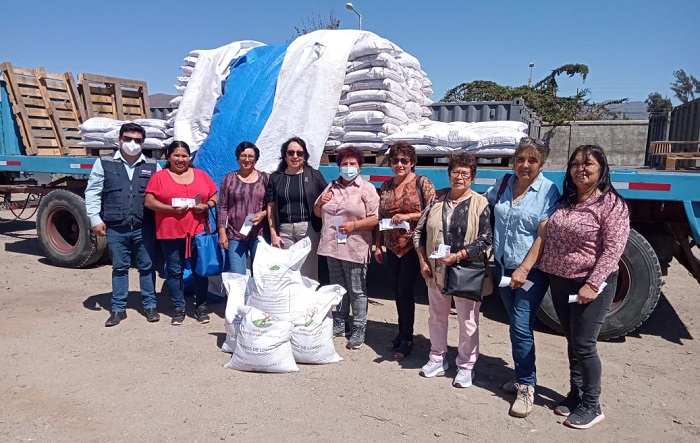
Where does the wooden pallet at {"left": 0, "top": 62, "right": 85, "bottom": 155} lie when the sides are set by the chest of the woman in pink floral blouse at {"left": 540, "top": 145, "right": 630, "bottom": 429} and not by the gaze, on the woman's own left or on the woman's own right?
on the woman's own right

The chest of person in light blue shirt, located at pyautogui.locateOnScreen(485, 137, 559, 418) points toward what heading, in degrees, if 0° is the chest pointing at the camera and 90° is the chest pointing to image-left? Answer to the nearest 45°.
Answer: approximately 45°

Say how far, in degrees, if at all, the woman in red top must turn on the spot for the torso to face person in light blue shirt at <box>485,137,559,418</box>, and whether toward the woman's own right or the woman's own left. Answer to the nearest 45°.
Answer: approximately 45° to the woman's own left

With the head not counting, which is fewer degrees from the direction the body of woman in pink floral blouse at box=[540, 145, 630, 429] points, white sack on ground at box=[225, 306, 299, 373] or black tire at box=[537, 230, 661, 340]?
the white sack on ground

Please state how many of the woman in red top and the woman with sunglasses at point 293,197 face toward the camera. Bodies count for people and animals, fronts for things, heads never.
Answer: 2

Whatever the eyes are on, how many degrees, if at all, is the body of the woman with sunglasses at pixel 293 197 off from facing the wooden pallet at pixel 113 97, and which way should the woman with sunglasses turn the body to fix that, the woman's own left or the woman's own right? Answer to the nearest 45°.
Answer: approximately 135° to the woman's own right
